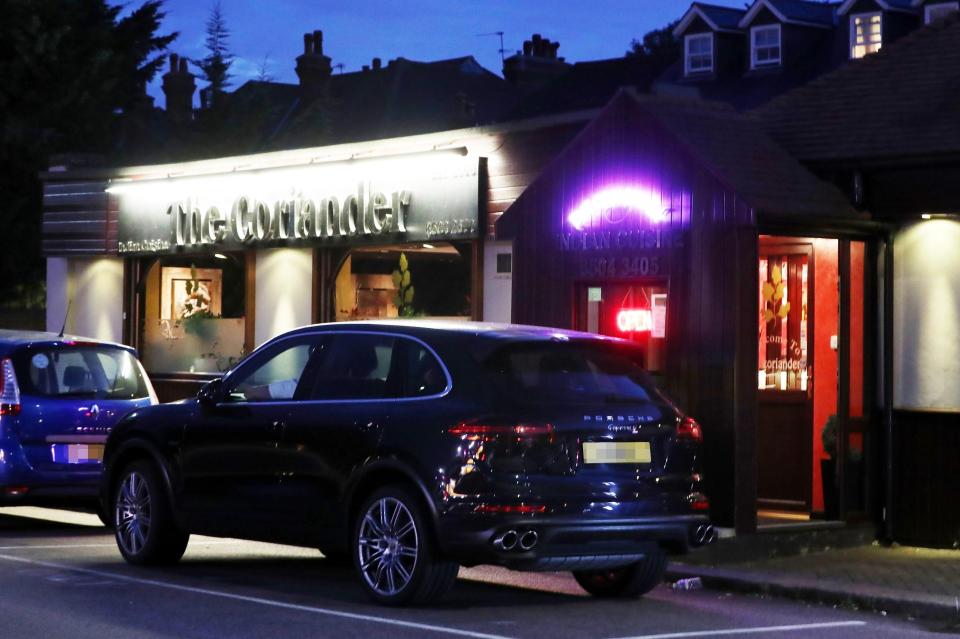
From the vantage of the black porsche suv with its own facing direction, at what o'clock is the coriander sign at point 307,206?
The coriander sign is roughly at 1 o'clock from the black porsche suv.

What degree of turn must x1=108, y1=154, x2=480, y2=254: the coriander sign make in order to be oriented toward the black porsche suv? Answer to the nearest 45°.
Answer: approximately 45° to its left

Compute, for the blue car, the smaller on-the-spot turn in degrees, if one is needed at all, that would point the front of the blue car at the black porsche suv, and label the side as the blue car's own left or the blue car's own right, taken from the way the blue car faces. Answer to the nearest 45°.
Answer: approximately 180°

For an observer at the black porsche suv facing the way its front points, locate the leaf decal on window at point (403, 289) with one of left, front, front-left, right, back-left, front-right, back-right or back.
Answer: front-right

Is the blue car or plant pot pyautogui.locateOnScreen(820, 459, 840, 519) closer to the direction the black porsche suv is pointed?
the blue car

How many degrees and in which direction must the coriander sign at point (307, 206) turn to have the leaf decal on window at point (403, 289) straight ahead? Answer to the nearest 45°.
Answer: approximately 90° to its left

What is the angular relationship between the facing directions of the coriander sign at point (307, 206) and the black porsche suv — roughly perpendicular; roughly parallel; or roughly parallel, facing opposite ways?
roughly perpendicular

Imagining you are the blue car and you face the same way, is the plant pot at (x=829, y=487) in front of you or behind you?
behind
